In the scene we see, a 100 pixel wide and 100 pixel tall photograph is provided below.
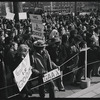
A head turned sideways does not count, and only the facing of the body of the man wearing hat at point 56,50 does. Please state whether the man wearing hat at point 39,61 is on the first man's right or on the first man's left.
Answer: on the first man's right

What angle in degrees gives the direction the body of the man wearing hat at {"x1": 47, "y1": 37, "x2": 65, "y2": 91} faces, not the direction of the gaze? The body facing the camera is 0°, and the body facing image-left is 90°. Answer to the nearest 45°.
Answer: approximately 315°
